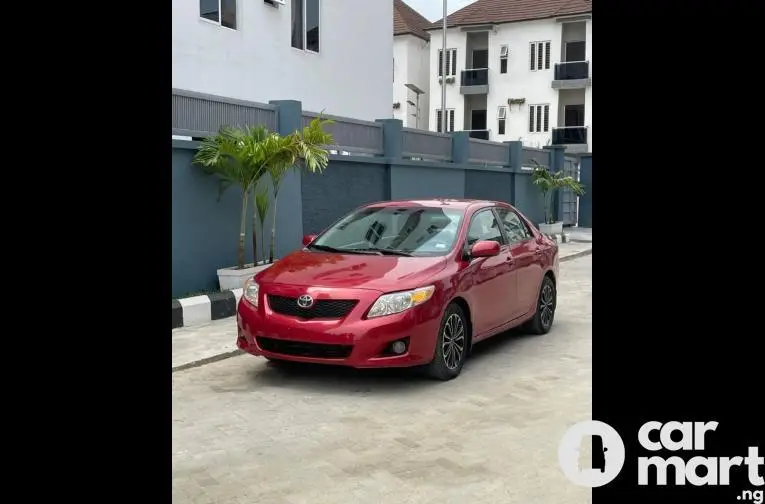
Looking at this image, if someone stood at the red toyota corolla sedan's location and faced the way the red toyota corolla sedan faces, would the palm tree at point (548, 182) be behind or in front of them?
behind

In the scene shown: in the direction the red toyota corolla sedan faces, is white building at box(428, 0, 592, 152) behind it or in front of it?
behind

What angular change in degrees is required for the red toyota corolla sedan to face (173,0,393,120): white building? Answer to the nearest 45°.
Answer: approximately 135° to its right

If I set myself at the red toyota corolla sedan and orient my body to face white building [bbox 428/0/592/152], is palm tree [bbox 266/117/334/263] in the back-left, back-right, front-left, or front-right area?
front-left

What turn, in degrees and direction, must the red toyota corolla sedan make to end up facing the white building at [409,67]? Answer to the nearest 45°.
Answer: approximately 135° to its right

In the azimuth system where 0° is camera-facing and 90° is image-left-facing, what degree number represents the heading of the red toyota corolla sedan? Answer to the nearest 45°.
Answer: approximately 45°

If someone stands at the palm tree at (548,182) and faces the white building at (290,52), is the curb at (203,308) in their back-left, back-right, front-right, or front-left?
front-left

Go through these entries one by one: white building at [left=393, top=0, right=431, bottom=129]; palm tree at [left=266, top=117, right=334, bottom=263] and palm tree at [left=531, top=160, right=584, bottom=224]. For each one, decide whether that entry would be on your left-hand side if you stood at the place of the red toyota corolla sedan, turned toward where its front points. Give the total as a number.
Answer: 0

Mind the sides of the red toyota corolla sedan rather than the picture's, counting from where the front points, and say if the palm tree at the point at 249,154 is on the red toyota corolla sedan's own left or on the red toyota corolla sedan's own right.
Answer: on the red toyota corolla sedan's own right

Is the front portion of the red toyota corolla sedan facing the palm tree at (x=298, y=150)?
no
